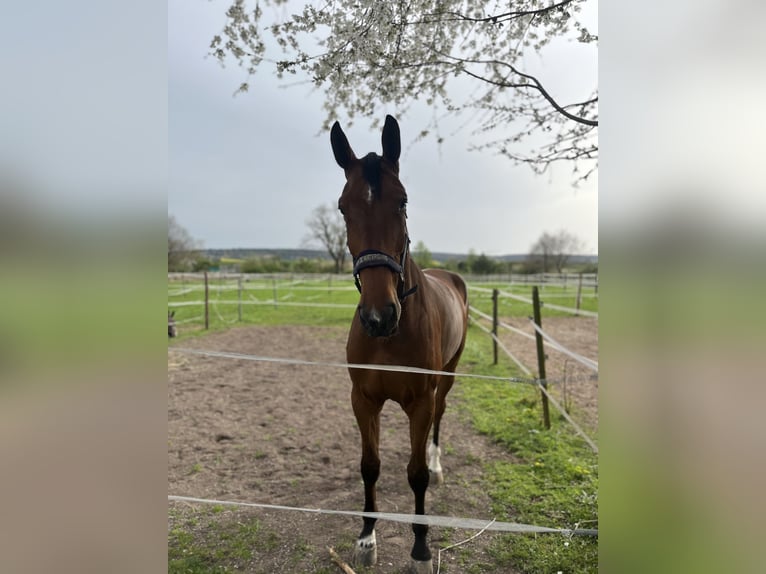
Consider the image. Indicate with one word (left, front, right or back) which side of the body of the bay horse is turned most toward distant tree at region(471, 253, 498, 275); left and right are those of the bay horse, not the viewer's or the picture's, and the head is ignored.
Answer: back

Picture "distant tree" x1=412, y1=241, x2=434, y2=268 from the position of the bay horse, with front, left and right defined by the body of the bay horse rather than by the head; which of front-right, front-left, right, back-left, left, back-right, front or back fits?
back

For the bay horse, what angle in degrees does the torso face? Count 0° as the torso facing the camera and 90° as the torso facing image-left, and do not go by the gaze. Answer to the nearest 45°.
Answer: approximately 0°
